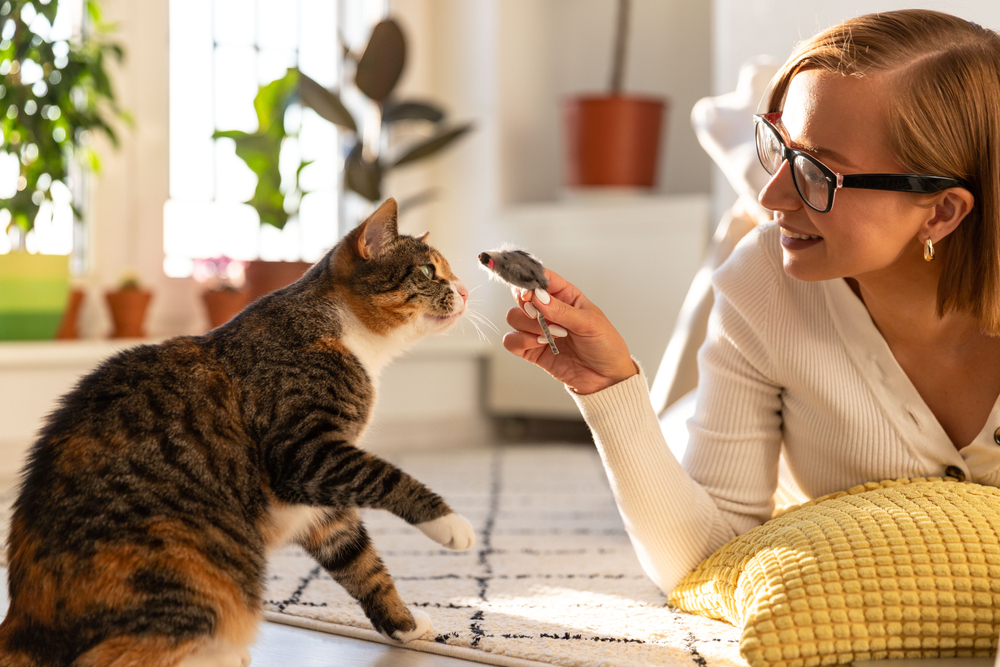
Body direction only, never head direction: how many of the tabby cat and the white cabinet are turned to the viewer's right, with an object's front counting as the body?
1

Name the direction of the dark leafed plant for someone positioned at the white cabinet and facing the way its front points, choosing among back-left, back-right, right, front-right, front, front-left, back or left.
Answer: right

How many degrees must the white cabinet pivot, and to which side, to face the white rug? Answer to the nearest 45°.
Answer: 0° — it already faces it

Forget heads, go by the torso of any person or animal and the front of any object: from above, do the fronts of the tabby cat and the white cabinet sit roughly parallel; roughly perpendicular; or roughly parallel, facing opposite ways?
roughly perpendicular

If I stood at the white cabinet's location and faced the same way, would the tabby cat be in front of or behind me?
in front

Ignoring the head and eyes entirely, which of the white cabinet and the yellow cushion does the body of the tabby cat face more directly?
the yellow cushion

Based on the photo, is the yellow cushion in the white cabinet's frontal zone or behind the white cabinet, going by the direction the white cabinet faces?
frontal zone

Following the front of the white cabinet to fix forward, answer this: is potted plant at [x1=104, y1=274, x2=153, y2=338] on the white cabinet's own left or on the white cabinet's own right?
on the white cabinet's own right

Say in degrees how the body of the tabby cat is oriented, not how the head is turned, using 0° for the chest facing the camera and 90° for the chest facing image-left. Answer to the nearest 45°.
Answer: approximately 270°

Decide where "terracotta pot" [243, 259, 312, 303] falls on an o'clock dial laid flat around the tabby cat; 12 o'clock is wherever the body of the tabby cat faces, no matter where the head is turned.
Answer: The terracotta pot is roughly at 9 o'clock from the tabby cat.

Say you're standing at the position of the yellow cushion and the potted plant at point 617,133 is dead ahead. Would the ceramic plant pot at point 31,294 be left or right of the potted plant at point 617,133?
left
